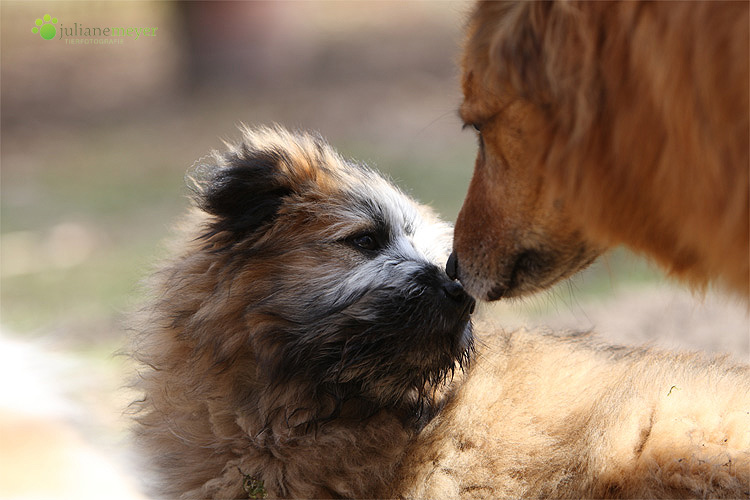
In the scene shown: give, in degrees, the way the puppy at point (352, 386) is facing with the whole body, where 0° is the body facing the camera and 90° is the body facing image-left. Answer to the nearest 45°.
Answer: approximately 90°

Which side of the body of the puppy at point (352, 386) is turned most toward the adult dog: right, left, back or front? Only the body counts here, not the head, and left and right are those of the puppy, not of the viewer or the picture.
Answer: back
